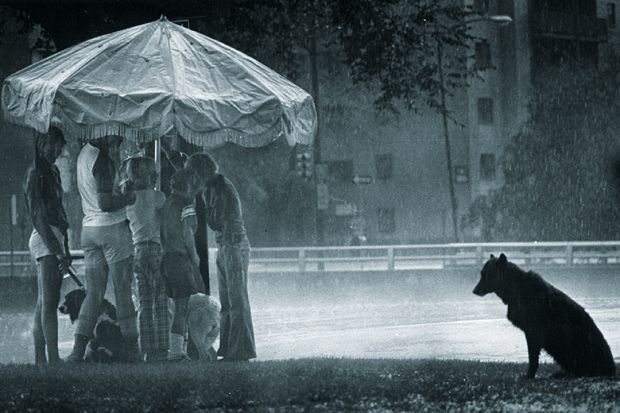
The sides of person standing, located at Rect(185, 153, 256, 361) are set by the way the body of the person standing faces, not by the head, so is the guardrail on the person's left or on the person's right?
on the person's right

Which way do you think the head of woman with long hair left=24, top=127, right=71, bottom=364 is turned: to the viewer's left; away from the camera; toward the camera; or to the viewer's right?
to the viewer's right

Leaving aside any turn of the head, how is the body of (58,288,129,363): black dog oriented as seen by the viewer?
to the viewer's left

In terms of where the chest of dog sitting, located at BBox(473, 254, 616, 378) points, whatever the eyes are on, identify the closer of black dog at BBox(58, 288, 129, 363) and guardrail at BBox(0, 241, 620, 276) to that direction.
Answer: the black dog

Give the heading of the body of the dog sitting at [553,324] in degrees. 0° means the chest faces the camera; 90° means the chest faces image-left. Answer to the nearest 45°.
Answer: approximately 90°

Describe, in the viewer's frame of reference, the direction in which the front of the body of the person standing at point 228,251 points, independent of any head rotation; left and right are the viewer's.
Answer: facing to the left of the viewer

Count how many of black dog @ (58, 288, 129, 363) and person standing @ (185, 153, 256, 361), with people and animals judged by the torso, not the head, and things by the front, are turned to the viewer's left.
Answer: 2
